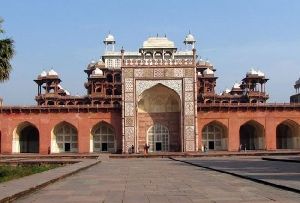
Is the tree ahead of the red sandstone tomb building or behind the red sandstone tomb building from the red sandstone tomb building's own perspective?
ahead

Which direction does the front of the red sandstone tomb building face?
toward the camera
